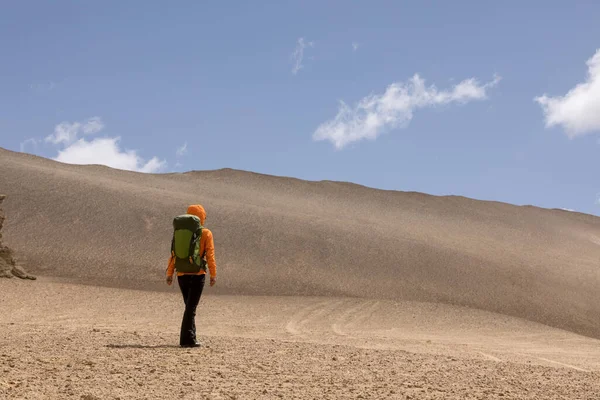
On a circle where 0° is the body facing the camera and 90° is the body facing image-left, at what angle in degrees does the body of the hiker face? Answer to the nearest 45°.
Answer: approximately 225°

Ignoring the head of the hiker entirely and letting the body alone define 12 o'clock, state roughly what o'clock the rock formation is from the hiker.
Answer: The rock formation is roughly at 10 o'clock from the hiker.
